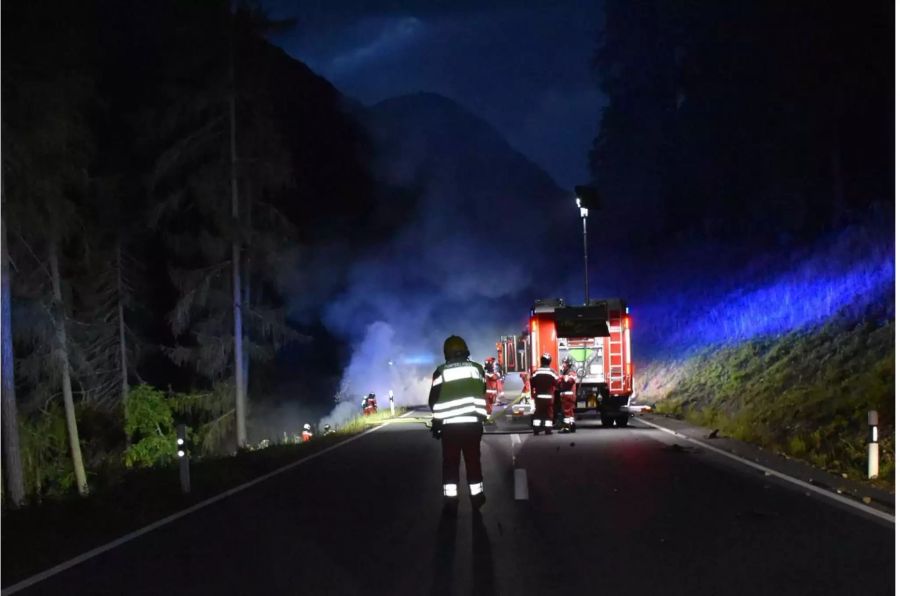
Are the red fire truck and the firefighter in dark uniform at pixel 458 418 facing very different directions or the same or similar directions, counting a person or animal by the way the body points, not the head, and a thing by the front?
same or similar directions

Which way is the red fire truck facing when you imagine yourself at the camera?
facing away from the viewer

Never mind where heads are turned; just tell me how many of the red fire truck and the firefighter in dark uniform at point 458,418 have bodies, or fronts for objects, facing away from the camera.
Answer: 2

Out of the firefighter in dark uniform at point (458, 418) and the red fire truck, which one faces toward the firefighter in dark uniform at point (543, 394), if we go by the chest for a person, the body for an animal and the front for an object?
the firefighter in dark uniform at point (458, 418)

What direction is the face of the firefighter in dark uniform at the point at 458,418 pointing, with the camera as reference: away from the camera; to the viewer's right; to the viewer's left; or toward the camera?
away from the camera

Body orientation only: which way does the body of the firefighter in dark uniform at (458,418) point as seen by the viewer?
away from the camera
